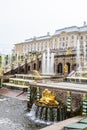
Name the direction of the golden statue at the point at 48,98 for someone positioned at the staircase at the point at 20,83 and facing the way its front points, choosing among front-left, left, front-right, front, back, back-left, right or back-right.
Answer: front-left

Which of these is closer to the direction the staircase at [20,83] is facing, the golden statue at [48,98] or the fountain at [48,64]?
the golden statue

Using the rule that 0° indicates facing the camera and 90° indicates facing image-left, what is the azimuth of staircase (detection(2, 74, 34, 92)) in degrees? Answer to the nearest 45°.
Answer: approximately 45°

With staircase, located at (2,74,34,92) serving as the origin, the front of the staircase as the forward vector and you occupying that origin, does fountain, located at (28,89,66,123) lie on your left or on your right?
on your left

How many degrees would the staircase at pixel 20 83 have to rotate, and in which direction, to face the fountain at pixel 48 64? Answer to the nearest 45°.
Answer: approximately 180°

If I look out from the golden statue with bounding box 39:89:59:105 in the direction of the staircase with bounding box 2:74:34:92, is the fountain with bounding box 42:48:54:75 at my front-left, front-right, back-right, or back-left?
front-right
